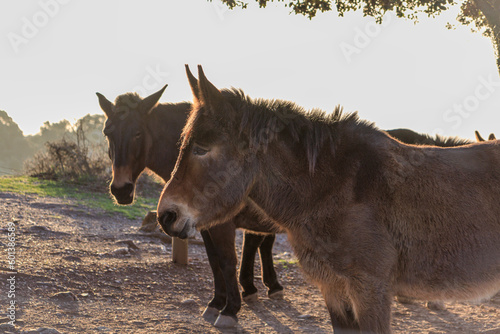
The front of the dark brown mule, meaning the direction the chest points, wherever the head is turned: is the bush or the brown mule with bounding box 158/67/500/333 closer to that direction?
the brown mule

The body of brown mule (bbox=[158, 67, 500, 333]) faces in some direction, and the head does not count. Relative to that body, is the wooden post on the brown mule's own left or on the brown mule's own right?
on the brown mule's own right

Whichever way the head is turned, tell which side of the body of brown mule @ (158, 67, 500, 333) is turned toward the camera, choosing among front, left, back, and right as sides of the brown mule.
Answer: left

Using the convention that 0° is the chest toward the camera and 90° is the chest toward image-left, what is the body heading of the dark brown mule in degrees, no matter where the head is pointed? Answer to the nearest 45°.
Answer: approximately 45°

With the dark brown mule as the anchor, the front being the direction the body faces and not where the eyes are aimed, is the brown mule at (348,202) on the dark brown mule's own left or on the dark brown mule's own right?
on the dark brown mule's own left

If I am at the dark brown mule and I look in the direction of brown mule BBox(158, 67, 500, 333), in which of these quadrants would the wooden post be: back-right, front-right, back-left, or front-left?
back-left

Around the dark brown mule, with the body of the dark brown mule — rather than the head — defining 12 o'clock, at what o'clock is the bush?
The bush is roughly at 4 o'clock from the dark brown mule.

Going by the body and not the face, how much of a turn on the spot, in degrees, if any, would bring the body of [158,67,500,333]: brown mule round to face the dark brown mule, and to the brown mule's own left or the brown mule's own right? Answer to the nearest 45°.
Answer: approximately 45° to the brown mule's own right

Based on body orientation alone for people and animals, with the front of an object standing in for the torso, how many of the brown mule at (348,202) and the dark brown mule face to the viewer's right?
0
